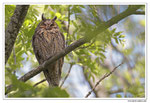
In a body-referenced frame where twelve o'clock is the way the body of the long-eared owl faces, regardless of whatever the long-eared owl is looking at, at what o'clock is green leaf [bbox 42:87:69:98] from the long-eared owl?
The green leaf is roughly at 12 o'clock from the long-eared owl.

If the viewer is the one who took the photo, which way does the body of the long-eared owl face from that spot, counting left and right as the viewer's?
facing the viewer
